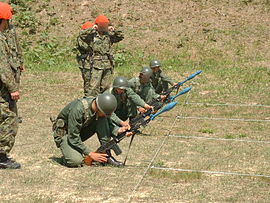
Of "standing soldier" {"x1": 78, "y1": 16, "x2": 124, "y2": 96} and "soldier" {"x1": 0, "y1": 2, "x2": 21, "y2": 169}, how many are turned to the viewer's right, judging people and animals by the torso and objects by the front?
1

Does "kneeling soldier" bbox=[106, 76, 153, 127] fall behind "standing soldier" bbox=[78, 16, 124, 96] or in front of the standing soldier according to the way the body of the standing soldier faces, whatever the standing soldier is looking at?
in front

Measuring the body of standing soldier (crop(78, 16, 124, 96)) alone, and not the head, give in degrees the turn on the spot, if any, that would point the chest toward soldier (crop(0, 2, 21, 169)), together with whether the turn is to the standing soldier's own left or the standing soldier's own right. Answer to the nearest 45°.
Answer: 0° — they already face them

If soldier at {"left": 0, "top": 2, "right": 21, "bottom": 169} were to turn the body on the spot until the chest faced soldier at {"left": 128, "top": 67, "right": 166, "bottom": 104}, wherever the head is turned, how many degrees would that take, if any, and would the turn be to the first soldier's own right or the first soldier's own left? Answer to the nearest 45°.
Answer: approximately 45° to the first soldier's own left

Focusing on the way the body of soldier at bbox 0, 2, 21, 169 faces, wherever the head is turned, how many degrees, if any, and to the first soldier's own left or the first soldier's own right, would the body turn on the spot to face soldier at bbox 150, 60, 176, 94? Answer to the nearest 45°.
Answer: approximately 45° to the first soldier's own left

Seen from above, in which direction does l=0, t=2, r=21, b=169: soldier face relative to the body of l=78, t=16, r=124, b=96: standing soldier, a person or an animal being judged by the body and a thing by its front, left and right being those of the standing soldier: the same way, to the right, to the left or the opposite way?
to the left

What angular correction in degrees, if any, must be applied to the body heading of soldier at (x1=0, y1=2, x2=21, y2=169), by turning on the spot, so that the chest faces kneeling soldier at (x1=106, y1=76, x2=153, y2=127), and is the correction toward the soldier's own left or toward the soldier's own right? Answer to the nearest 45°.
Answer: approximately 45° to the soldier's own left

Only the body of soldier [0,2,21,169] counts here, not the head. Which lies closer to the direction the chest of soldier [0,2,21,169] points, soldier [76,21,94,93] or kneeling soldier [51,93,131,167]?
the kneeling soldier

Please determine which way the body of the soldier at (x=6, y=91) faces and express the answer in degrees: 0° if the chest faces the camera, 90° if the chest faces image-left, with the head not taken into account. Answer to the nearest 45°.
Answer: approximately 270°

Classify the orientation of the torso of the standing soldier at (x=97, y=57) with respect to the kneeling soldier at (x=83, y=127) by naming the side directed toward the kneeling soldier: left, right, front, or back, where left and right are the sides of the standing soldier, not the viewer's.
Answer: front
